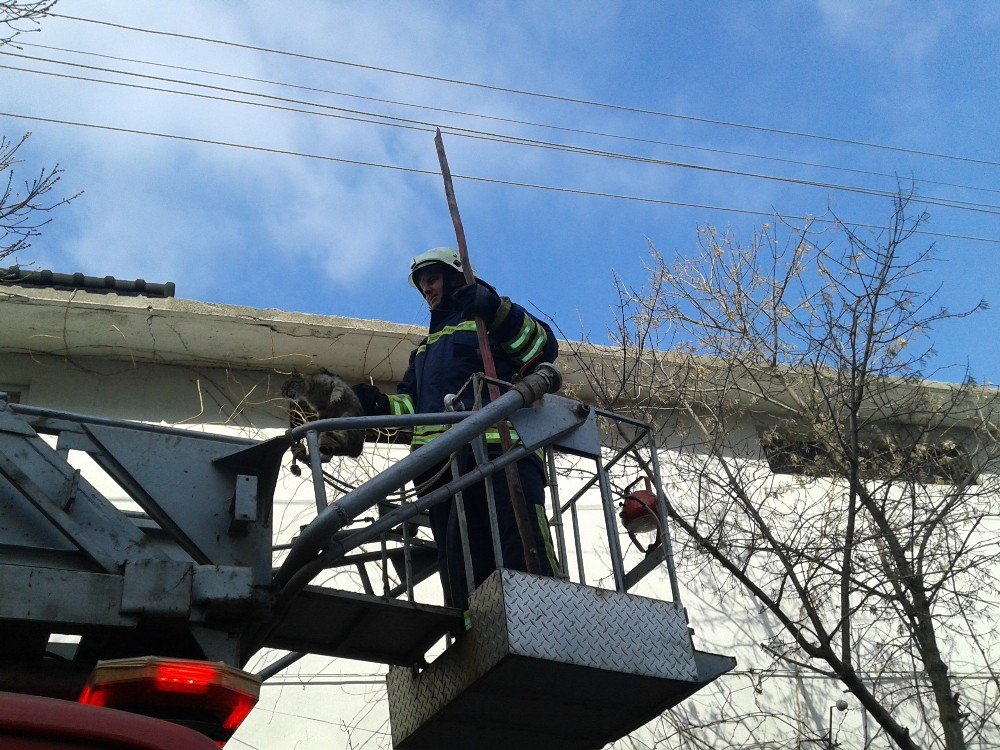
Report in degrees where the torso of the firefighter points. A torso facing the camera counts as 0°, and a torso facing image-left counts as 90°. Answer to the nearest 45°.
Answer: approximately 45°
